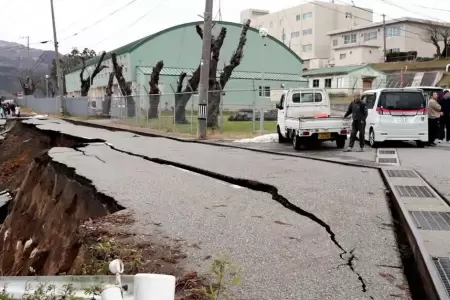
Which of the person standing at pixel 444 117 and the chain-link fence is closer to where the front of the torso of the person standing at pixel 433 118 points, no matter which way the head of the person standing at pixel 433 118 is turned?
the person standing

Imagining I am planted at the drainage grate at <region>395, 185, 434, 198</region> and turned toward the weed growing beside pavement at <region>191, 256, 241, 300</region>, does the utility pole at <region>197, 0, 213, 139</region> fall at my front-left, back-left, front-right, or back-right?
back-right

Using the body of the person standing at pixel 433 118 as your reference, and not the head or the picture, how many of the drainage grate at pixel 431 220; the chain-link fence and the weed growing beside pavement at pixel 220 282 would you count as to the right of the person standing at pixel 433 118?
2

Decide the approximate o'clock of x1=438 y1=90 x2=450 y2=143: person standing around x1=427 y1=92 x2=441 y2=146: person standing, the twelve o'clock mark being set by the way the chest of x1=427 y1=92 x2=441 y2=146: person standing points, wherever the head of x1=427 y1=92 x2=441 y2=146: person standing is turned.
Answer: x1=438 y1=90 x2=450 y2=143: person standing is roughly at 10 o'clock from x1=427 y1=92 x2=441 y2=146: person standing.

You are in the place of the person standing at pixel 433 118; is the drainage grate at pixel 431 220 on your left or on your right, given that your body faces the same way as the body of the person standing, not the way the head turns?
on your right
